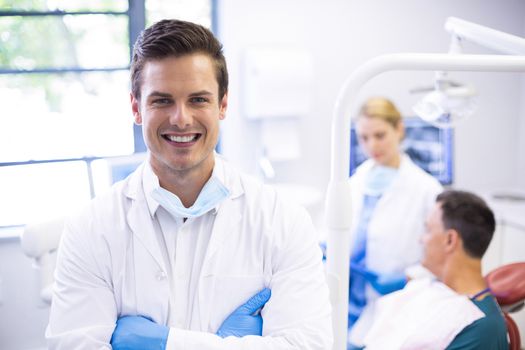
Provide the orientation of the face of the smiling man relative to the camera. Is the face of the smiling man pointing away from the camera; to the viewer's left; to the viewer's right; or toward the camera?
toward the camera

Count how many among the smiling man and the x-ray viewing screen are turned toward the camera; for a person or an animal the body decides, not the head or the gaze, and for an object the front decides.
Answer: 2

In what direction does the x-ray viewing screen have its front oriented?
toward the camera

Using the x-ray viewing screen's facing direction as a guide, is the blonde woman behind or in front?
in front

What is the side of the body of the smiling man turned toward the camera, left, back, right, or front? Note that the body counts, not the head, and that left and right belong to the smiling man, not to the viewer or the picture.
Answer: front

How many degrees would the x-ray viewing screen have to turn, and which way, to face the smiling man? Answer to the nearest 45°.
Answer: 0° — it already faces them

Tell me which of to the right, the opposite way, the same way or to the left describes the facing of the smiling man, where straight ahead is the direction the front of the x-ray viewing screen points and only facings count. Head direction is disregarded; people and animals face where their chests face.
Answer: the same way

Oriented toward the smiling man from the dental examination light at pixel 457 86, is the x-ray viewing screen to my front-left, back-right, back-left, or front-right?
back-right

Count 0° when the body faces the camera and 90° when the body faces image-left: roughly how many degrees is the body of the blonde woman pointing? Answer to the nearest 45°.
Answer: approximately 45°

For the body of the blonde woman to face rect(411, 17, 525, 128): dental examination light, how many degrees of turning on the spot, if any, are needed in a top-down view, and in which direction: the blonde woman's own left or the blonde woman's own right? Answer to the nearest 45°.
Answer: approximately 45° to the blonde woman's own left

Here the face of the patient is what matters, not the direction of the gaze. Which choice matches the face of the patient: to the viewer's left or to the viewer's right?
to the viewer's left

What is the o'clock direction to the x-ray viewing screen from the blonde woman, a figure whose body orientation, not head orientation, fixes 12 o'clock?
The x-ray viewing screen is roughly at 5 o'clock from the blonde woman.

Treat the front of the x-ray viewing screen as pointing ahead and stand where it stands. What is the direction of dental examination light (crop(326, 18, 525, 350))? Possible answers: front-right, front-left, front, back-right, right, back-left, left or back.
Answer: front
